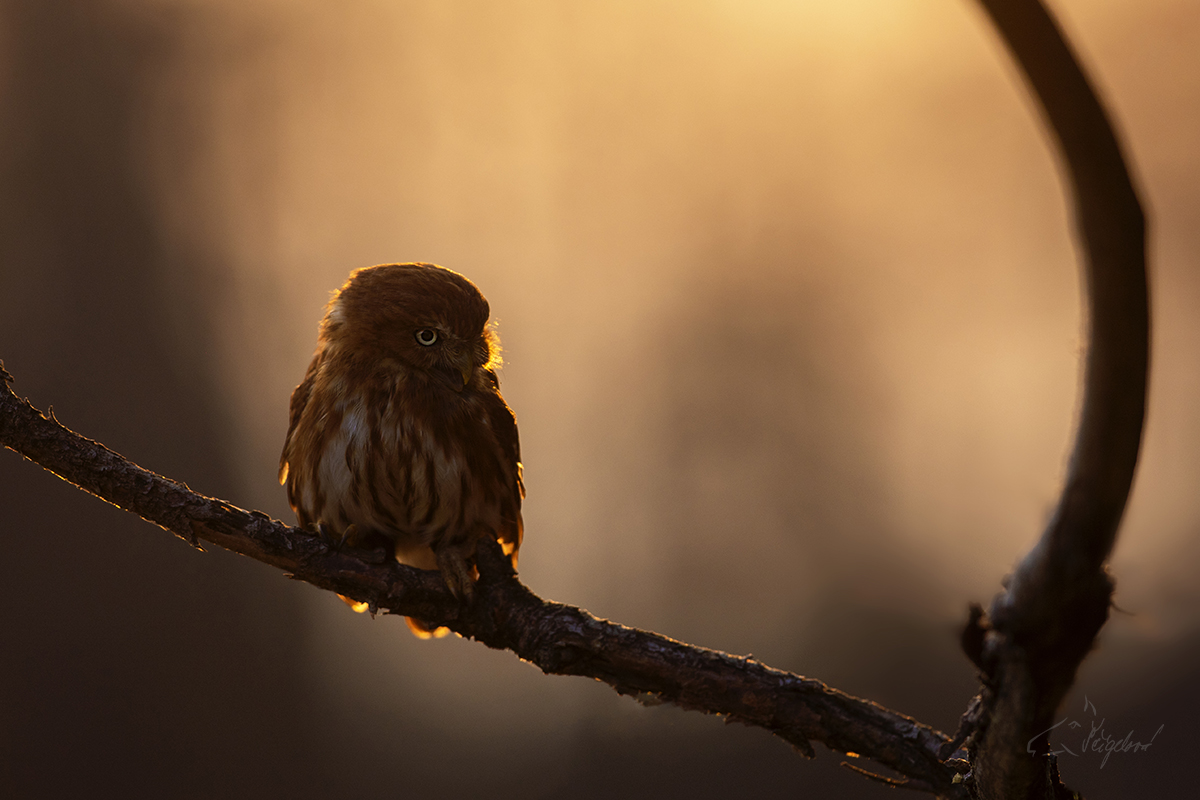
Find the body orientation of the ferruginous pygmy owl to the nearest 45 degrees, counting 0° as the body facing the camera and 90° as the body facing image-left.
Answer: approximately 0°
